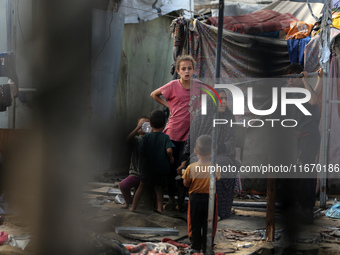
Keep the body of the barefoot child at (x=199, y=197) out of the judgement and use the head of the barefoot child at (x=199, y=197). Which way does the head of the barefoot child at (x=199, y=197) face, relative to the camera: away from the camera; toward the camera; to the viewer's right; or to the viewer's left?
away from the camera

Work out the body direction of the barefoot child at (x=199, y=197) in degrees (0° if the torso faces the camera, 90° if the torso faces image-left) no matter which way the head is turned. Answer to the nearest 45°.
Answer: approximately 180°

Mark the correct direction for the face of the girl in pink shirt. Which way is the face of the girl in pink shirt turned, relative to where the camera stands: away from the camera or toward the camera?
toward the camera

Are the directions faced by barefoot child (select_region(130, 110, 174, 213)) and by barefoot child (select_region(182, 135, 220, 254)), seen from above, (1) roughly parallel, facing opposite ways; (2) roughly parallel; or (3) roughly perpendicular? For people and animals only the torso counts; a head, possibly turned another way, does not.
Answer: roughly parallel

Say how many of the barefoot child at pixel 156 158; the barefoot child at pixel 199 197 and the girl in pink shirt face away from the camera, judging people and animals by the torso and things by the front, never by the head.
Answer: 2

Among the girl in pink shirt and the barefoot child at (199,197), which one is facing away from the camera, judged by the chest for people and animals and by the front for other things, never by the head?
the barefoot child

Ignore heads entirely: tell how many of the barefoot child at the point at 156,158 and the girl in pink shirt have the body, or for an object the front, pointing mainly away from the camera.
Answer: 1

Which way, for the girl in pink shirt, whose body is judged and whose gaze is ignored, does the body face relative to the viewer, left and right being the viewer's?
facing the viewer and to the right of the viewer

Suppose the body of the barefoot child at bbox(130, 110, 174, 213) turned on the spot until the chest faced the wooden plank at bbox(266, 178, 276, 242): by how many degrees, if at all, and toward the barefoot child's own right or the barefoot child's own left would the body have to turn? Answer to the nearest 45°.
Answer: approximately 135° to the barefoot child's own right

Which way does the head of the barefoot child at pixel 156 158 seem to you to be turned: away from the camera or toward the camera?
away from the camera

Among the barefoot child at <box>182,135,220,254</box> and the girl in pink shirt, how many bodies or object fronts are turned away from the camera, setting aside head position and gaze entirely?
1

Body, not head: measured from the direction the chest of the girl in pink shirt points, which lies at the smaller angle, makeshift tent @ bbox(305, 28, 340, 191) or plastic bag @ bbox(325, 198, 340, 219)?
the plastic bag

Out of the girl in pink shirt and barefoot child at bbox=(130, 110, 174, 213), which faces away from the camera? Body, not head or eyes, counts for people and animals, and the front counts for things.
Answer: the barefoot child

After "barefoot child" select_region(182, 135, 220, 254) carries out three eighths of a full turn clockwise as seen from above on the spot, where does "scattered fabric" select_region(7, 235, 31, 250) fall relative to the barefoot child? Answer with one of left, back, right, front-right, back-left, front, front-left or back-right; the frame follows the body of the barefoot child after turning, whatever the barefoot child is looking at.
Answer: right

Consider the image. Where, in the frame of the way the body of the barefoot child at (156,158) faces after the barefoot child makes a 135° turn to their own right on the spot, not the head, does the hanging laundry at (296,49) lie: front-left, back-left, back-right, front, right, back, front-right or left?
left

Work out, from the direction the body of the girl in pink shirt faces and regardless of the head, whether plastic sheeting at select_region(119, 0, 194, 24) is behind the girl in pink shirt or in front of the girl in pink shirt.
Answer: behind

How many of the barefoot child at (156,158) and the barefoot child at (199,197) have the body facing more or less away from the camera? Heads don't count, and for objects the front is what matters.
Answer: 2

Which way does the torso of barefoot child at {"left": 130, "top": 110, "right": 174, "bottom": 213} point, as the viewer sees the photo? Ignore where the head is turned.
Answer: away from the camera

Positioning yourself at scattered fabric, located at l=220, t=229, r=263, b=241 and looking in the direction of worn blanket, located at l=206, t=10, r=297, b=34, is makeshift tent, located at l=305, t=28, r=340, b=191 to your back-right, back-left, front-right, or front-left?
front-right

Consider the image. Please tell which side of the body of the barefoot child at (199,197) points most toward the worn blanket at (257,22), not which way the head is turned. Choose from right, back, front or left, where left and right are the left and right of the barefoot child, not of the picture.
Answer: front
